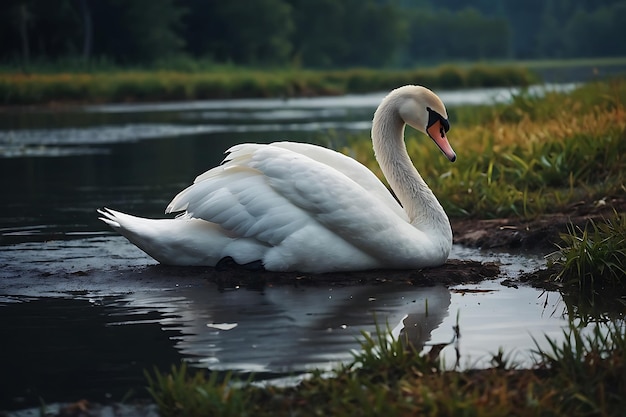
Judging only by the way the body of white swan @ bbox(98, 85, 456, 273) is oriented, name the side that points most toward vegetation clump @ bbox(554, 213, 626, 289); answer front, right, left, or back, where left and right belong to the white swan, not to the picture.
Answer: front

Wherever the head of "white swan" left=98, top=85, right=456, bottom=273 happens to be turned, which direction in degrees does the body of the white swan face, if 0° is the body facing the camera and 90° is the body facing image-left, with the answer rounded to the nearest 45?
approximately 270°
